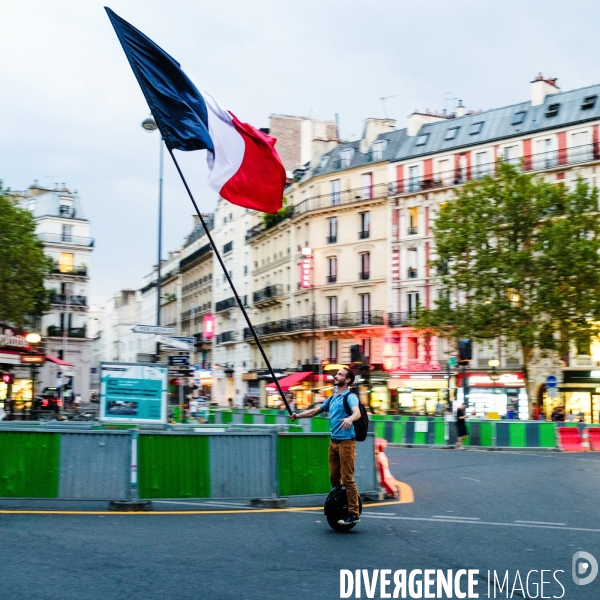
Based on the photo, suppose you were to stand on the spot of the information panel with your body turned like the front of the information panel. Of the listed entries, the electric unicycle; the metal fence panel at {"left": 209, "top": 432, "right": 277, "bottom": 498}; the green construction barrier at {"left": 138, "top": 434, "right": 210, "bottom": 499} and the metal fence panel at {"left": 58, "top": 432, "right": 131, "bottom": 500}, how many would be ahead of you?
4

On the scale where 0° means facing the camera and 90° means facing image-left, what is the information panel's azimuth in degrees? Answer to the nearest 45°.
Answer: approximately 0°

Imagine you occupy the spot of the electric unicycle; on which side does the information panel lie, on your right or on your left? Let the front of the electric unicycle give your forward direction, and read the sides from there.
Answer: on your right

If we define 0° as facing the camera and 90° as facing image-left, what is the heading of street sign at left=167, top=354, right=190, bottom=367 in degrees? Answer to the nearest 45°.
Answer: approximately 0°

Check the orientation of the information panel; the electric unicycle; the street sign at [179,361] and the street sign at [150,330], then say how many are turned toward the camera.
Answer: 3

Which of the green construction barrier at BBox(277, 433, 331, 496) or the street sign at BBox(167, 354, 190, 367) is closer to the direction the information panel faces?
the green construction barrier

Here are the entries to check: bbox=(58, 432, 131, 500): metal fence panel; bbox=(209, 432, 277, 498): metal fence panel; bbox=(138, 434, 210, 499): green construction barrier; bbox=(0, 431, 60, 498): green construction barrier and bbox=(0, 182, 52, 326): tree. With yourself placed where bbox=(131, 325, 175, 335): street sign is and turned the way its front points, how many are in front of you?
4

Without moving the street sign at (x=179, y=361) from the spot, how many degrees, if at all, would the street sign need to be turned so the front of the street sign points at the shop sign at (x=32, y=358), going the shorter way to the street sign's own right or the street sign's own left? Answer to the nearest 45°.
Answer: approximately 135° to the street sign's own right
